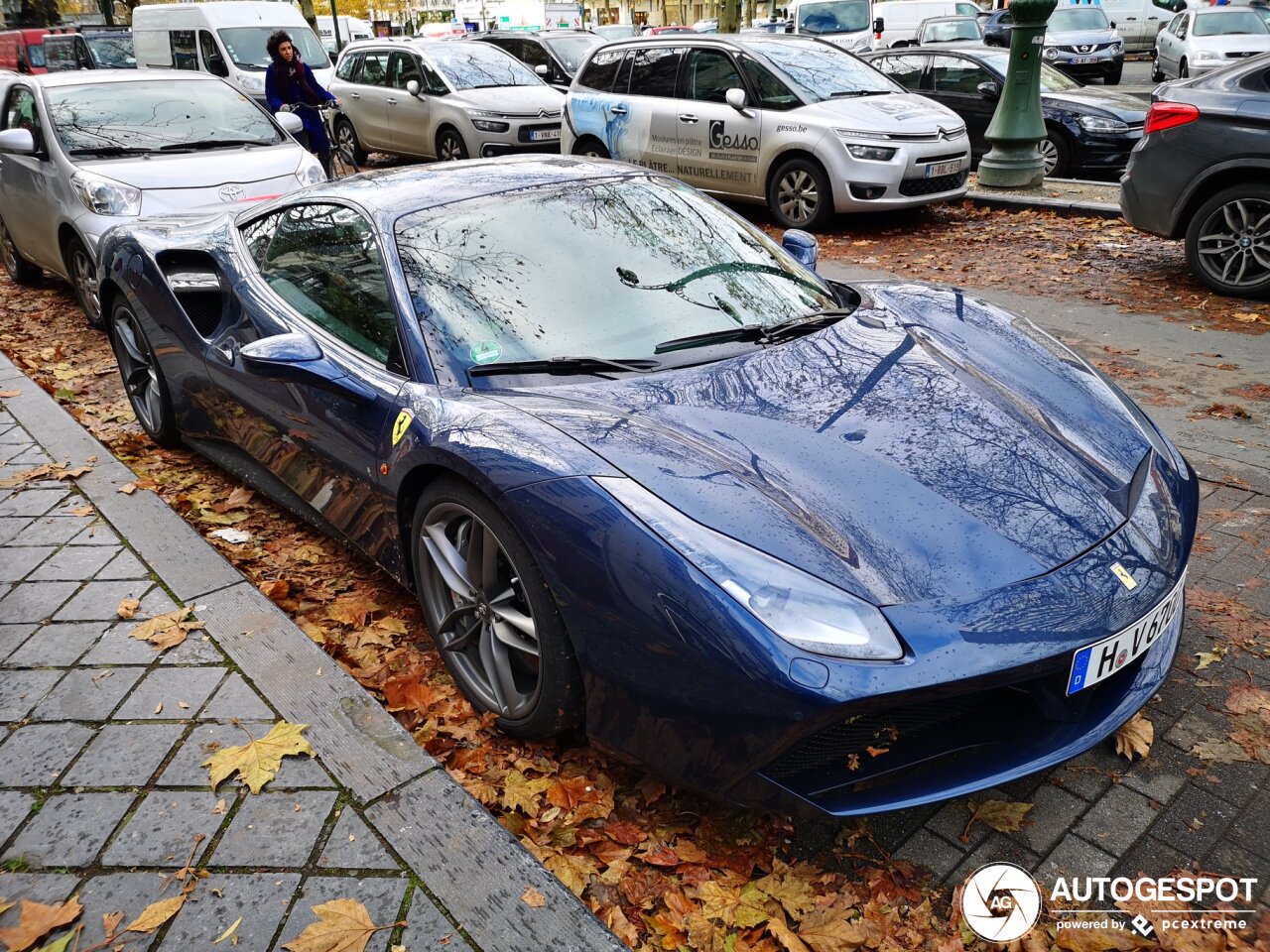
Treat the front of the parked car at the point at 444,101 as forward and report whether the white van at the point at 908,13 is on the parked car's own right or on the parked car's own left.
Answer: on the parked car's own left

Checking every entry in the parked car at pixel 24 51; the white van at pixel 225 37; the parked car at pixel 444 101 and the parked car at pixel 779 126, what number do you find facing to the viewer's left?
0

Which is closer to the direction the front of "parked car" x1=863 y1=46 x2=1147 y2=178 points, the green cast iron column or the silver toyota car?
the green cast iron column

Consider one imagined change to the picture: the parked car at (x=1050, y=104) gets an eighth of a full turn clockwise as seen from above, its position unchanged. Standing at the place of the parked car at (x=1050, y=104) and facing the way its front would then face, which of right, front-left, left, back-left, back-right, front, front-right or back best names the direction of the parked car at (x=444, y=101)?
right

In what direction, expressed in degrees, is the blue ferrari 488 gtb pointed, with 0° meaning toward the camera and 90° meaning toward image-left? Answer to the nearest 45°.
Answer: approximately 315°

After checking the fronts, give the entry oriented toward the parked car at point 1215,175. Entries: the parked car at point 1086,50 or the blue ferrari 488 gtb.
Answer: the parked car at point 1086,50

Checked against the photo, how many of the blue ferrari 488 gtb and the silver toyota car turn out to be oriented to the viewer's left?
0

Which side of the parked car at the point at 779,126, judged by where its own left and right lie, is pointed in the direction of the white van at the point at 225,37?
back

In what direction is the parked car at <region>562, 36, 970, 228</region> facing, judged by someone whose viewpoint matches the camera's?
facing the viewer and to the right of the viewer

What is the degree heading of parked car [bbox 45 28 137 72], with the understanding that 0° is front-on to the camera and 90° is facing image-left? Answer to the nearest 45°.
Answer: approximately 315°

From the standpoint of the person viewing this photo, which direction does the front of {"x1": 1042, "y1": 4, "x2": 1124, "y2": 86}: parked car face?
facing the viewer

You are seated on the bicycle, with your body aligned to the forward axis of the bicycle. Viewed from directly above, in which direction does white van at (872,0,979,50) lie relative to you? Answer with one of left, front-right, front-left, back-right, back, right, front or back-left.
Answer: left

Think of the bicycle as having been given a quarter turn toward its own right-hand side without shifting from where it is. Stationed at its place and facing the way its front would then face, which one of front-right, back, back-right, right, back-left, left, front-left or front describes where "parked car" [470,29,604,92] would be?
back

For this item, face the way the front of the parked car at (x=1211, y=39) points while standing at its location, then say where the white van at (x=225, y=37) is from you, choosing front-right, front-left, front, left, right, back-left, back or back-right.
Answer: right

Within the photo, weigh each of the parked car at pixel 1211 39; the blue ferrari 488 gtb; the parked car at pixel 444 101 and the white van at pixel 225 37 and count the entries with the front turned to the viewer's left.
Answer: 0

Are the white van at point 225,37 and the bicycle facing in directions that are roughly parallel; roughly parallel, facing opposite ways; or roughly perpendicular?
roughly parallel

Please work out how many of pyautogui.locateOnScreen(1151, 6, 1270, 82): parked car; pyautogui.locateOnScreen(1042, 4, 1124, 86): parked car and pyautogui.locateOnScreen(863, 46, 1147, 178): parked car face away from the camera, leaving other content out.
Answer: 0

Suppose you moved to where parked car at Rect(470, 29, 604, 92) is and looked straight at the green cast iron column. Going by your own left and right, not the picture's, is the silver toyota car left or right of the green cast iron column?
right
